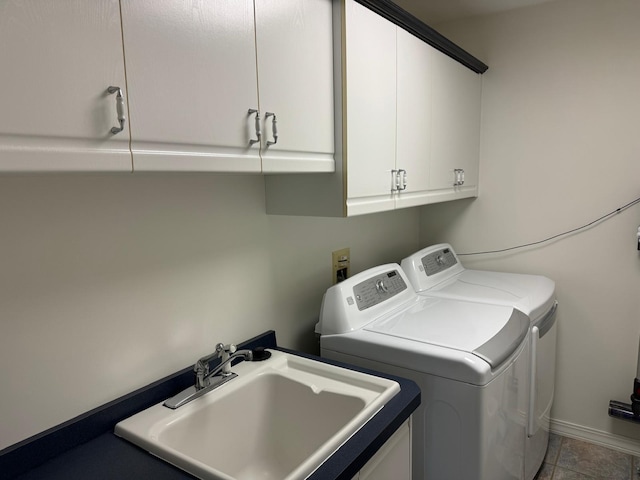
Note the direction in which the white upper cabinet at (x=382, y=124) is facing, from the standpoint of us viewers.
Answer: facing the viewer and to the right of the viewer

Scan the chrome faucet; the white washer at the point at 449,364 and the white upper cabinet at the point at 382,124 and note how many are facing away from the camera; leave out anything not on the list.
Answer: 0

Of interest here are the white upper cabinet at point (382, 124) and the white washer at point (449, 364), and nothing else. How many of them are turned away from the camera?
0

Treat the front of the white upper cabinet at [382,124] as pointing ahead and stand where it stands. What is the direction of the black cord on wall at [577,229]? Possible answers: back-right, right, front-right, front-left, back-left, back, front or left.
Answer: left

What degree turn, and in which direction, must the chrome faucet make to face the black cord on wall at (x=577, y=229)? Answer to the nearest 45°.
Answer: approximately 45° to its left

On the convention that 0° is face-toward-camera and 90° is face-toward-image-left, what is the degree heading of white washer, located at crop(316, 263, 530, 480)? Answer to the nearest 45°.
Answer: approximately 315°
